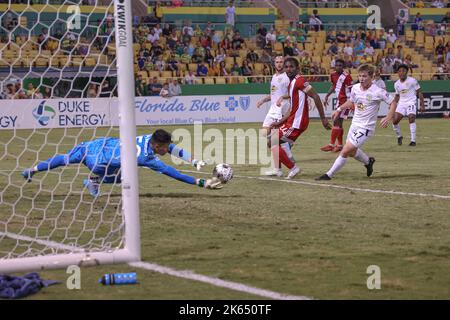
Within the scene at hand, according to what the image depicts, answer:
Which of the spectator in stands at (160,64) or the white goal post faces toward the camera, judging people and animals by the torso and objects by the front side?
the spectator in stands

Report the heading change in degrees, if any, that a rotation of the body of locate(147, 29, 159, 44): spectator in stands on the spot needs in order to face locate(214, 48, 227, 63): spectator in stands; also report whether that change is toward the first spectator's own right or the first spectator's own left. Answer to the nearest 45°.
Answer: approximately 90° to the first spectator's own left

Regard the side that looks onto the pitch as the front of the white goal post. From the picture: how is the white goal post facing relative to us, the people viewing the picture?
facing away from the viewer and to the right of the viewer

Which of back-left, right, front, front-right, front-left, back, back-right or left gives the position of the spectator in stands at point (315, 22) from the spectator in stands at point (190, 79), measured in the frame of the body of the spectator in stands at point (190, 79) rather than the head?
back-left

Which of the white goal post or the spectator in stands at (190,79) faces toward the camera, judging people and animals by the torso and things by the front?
the spectator in stands

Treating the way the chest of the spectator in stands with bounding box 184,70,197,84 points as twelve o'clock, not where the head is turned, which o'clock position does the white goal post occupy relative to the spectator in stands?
The white goal post is roughly at 12 o'clock from the spectator in stands.

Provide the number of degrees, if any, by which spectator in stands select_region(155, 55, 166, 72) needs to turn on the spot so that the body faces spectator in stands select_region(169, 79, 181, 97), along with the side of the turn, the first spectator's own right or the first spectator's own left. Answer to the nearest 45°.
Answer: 0° — they already face them

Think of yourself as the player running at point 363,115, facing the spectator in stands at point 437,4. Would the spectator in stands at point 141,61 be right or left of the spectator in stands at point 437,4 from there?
left

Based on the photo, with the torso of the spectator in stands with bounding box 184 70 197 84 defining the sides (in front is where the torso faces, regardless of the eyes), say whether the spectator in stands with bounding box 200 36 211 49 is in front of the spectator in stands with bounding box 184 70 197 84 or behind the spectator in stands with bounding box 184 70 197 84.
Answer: behind

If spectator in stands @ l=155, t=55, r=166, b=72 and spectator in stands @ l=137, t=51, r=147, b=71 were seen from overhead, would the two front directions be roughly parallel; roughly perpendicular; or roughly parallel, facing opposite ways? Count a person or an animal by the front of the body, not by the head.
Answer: roughly parallel

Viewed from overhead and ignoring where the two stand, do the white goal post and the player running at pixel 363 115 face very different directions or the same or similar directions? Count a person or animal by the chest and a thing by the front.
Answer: very different directions

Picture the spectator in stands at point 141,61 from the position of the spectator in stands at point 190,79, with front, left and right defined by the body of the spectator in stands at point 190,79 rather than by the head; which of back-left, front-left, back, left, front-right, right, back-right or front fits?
right

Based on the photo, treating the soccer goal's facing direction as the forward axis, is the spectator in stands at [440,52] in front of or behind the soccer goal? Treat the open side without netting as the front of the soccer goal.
in front

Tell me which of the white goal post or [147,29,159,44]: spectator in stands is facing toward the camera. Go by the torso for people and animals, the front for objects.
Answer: the spectator in stands

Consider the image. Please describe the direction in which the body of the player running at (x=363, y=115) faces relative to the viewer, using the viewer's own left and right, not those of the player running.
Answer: facing the viewer and to the left of the viewer

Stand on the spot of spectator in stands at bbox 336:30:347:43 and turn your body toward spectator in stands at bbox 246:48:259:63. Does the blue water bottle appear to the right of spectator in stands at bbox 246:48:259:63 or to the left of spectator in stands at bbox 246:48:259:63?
left

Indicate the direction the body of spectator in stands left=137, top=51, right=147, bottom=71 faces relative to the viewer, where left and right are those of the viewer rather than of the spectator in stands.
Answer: facing the viewer

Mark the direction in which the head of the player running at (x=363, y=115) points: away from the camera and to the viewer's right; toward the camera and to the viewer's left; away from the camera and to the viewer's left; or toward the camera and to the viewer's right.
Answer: toward the camera and to the viewer's left

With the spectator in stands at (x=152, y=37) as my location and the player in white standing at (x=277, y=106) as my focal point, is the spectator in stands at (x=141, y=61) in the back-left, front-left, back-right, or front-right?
front-right
